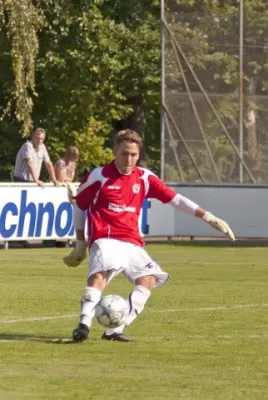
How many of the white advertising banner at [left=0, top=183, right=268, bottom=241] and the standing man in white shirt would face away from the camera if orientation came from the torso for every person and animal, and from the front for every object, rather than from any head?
0

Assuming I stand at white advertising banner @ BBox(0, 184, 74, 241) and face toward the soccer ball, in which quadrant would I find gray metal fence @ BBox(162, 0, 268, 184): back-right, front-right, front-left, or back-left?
back-left

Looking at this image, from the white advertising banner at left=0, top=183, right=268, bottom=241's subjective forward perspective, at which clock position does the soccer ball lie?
The soccer ball is roughly at 12 o'clock from the white advertising banner.

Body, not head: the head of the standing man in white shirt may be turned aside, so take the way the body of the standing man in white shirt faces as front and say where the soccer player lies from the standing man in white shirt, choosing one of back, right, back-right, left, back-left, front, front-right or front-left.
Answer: front-right

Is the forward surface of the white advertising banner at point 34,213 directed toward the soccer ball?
yes

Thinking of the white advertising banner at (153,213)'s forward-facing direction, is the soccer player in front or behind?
in front

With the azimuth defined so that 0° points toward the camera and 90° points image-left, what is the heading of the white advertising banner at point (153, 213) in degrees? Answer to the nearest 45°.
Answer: approximately 0°
